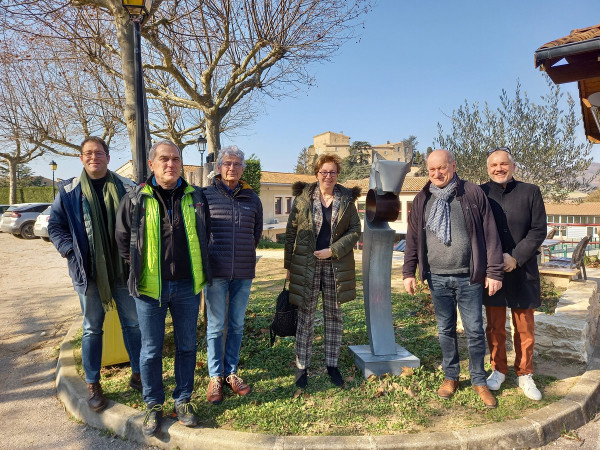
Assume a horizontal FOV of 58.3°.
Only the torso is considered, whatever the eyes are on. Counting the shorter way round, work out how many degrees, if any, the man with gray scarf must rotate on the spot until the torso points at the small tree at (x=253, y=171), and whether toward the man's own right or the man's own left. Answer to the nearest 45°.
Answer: approximately 135° to the man's own right

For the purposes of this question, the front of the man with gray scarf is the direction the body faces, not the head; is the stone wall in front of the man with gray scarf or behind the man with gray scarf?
behind

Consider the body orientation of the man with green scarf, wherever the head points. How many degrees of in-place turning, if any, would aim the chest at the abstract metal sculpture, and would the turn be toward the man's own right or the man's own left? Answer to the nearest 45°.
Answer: approximately 90° to the man's own left

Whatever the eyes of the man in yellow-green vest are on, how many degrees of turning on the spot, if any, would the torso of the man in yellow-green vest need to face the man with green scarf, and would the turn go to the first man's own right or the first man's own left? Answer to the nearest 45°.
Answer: approximately 135° to the first man's own right

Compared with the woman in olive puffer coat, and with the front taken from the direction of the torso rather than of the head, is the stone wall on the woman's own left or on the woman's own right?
on the woman's own left
